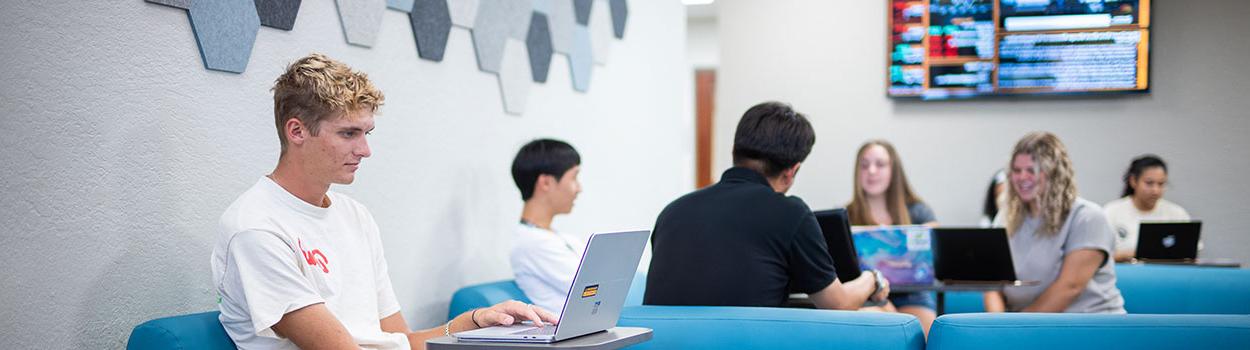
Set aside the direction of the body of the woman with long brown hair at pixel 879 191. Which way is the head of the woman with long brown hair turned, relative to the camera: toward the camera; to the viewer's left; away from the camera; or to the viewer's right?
toward the camera

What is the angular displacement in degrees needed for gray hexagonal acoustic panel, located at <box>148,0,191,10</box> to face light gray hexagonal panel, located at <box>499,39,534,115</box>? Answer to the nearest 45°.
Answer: approximately 90° to its left

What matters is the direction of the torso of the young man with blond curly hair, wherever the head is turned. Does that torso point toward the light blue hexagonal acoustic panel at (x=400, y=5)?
no

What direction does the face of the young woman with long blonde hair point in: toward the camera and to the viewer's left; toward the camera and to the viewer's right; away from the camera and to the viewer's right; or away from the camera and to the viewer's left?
toward the camera and to the viewer's left

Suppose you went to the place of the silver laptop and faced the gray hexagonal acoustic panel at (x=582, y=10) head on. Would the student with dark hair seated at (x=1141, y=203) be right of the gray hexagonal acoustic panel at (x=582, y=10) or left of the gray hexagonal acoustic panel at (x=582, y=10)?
right

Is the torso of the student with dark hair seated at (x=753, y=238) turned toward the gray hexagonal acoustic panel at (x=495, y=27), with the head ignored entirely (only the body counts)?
no

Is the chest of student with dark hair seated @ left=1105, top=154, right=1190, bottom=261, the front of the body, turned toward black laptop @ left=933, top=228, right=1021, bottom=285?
no

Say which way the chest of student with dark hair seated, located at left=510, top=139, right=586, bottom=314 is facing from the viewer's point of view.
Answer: to the viewer's right

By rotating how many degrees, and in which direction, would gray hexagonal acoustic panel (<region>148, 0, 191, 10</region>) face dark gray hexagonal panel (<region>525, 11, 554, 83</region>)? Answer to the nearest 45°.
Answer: approximately 90° to its left

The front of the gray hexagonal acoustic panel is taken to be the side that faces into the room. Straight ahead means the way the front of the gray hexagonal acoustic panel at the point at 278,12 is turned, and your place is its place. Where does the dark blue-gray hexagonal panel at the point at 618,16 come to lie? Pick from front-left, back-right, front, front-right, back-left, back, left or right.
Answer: left

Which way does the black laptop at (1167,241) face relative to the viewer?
away from the camera

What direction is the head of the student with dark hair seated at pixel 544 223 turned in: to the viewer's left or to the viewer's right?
to the viewer's right

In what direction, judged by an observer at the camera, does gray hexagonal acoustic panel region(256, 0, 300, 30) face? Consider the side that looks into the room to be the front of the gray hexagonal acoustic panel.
facing the viewer and to the right of the viewer

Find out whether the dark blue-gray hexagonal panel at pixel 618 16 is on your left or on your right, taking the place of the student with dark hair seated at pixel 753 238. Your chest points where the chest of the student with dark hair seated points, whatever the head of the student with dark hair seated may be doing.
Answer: on your left

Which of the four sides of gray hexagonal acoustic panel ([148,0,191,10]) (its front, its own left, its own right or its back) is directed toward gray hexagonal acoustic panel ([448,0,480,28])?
left

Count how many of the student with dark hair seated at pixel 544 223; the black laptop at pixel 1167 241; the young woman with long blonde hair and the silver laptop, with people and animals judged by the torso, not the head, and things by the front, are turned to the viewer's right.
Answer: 1

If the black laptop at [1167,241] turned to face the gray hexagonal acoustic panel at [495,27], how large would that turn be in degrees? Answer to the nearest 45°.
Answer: approximately 135° to its left

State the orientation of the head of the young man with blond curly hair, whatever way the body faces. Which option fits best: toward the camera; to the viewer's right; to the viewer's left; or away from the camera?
to the viewer's right
